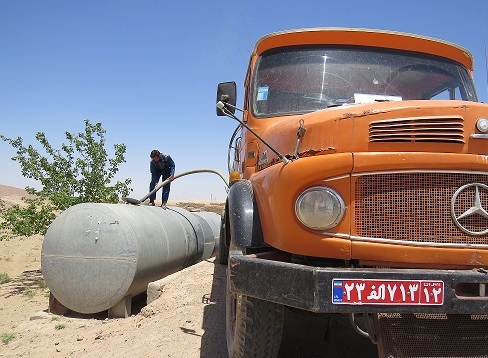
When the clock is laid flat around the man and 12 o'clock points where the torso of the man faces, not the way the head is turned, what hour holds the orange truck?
The orange truck is roughly at 10 o'clock from the man.

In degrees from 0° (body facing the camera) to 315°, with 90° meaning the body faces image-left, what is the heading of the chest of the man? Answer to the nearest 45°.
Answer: approximately 45°
